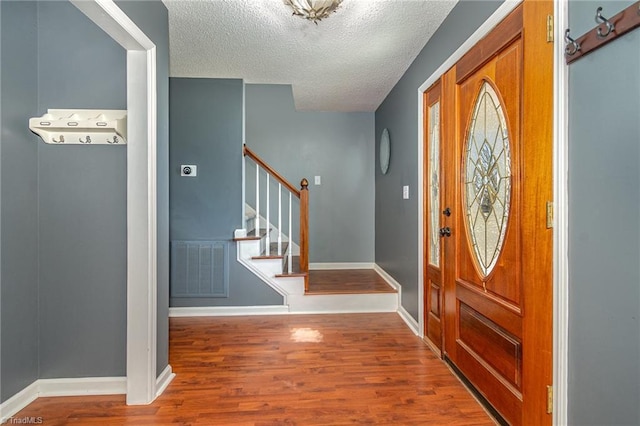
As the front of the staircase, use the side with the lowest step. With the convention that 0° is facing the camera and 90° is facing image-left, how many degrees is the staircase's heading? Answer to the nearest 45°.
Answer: approximately 270°

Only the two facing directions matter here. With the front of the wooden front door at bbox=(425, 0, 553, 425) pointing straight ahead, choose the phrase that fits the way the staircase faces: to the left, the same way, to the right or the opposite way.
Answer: the opposite way

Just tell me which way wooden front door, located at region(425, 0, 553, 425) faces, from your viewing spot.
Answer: facing the viewer and to the left of the viewer

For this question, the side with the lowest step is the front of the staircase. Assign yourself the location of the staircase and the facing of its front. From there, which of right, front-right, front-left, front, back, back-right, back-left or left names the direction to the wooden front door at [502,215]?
front-right
